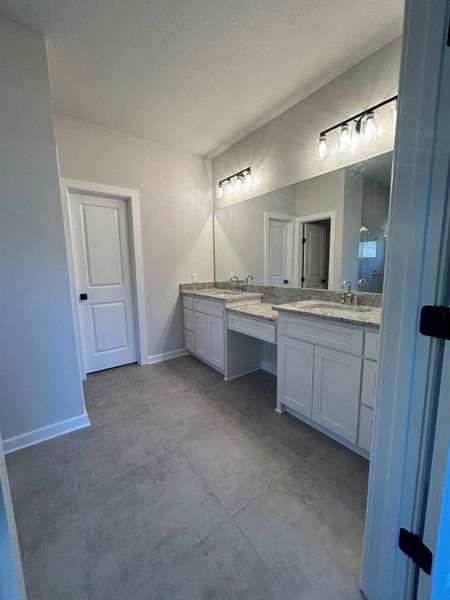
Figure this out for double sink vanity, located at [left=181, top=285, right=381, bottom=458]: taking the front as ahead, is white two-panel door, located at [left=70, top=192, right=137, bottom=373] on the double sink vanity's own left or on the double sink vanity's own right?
on the double sink vanity's own right

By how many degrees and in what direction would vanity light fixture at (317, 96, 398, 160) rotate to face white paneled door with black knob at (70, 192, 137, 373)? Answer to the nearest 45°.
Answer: approximately 45° to its right

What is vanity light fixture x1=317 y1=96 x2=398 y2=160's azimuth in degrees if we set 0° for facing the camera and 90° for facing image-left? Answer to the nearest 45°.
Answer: approximately 45°
